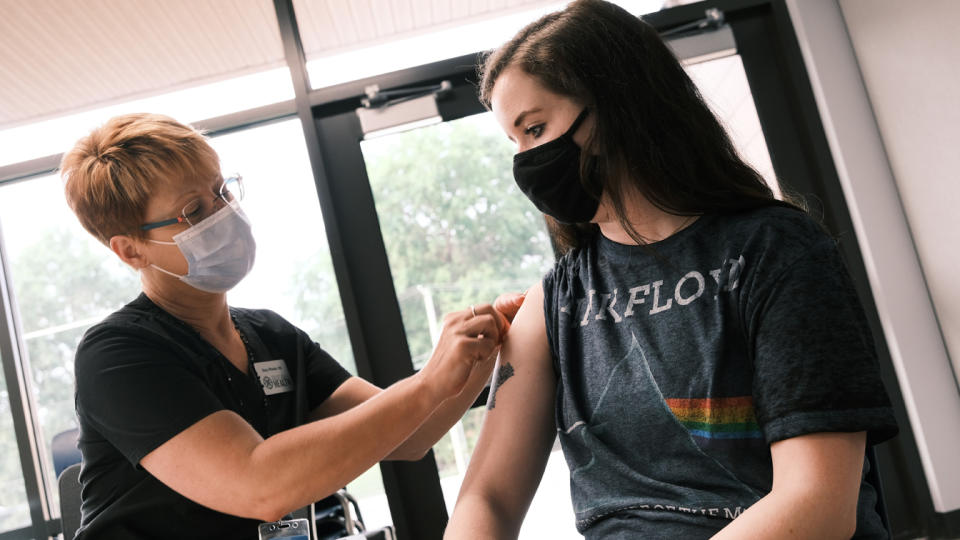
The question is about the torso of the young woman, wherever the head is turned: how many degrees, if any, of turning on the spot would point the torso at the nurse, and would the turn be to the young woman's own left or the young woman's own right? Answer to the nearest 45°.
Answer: approximately 45° to the young woman's own right

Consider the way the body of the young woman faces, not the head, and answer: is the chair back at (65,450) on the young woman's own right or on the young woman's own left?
on the young woman's own right

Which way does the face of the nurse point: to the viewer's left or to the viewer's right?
to the viewer's right

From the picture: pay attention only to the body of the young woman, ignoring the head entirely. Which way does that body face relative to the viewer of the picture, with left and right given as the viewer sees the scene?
facing the viewer and to the left of the viewer

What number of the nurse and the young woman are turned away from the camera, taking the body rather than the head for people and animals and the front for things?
0

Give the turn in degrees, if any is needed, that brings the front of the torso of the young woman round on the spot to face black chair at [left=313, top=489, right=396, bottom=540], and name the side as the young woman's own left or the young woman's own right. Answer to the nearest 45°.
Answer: approximately 90° to the young woman's own right

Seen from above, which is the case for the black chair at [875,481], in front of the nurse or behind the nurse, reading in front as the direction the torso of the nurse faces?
in front
